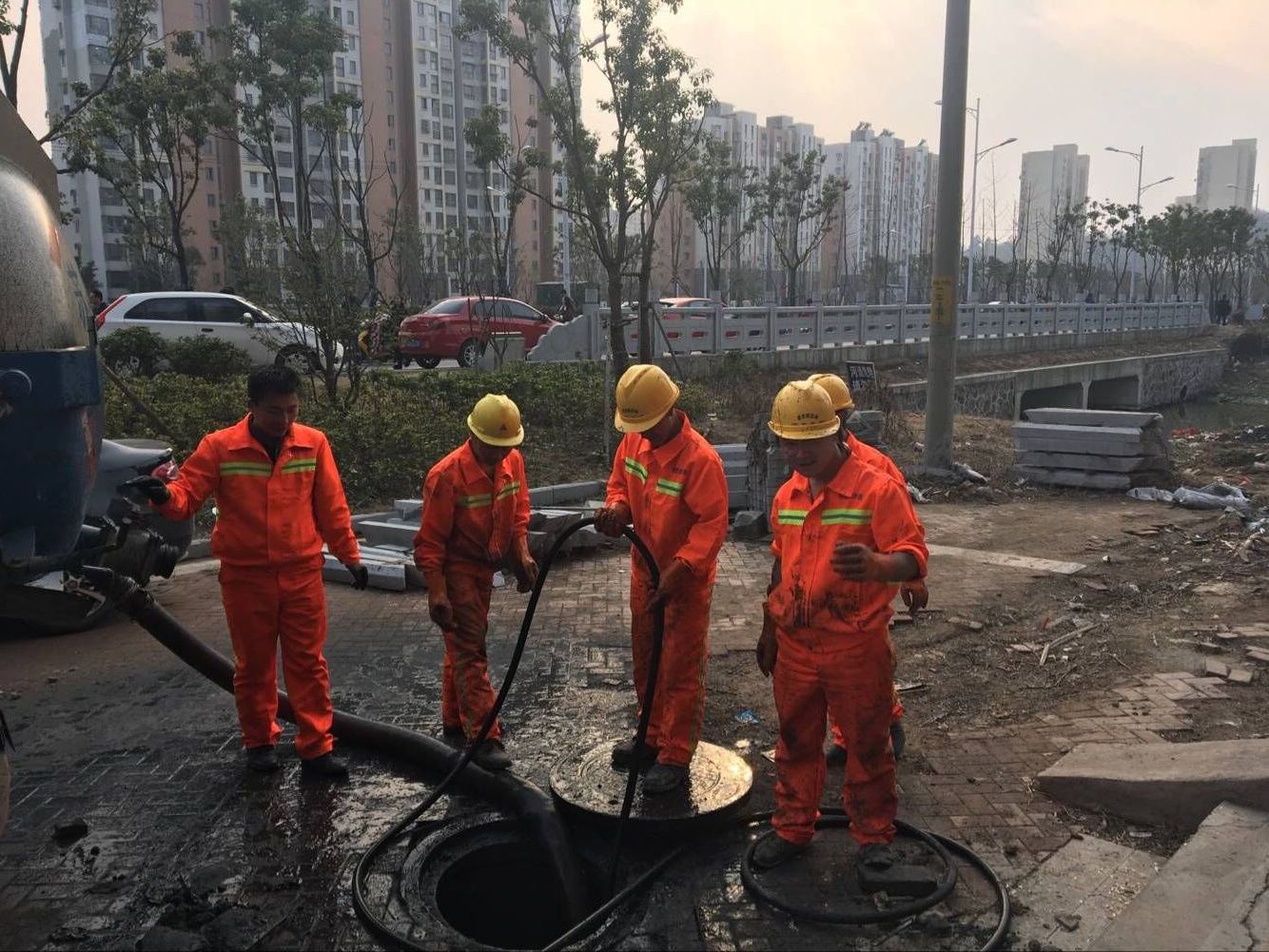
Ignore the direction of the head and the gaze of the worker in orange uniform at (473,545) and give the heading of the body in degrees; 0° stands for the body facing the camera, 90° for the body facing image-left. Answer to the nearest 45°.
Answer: approximately 315°

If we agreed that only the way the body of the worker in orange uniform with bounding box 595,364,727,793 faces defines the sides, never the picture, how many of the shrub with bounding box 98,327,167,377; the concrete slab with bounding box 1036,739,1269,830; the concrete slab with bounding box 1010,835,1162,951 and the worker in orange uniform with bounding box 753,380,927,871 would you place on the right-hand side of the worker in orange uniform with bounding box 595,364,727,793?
1

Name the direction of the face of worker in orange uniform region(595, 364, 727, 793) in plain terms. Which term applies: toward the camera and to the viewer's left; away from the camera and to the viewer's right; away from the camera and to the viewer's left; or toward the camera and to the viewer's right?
toward the camera and to the viewer's left

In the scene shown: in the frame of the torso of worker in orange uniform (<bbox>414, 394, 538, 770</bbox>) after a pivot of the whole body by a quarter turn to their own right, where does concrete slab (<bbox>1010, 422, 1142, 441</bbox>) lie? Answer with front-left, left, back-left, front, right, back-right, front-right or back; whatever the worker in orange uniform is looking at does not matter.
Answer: back

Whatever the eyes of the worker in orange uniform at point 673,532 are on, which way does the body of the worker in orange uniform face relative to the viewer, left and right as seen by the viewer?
facing the viewer and to the left of the viewer

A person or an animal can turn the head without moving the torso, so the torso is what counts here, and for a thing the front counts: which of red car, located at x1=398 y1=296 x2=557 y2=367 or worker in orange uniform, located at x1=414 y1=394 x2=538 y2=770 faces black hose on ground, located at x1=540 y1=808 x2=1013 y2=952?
the worker in orange uniform

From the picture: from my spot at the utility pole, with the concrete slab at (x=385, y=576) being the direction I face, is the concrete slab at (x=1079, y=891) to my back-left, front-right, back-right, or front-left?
front-left

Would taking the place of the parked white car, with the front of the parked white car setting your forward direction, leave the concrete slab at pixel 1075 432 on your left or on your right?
on your right
